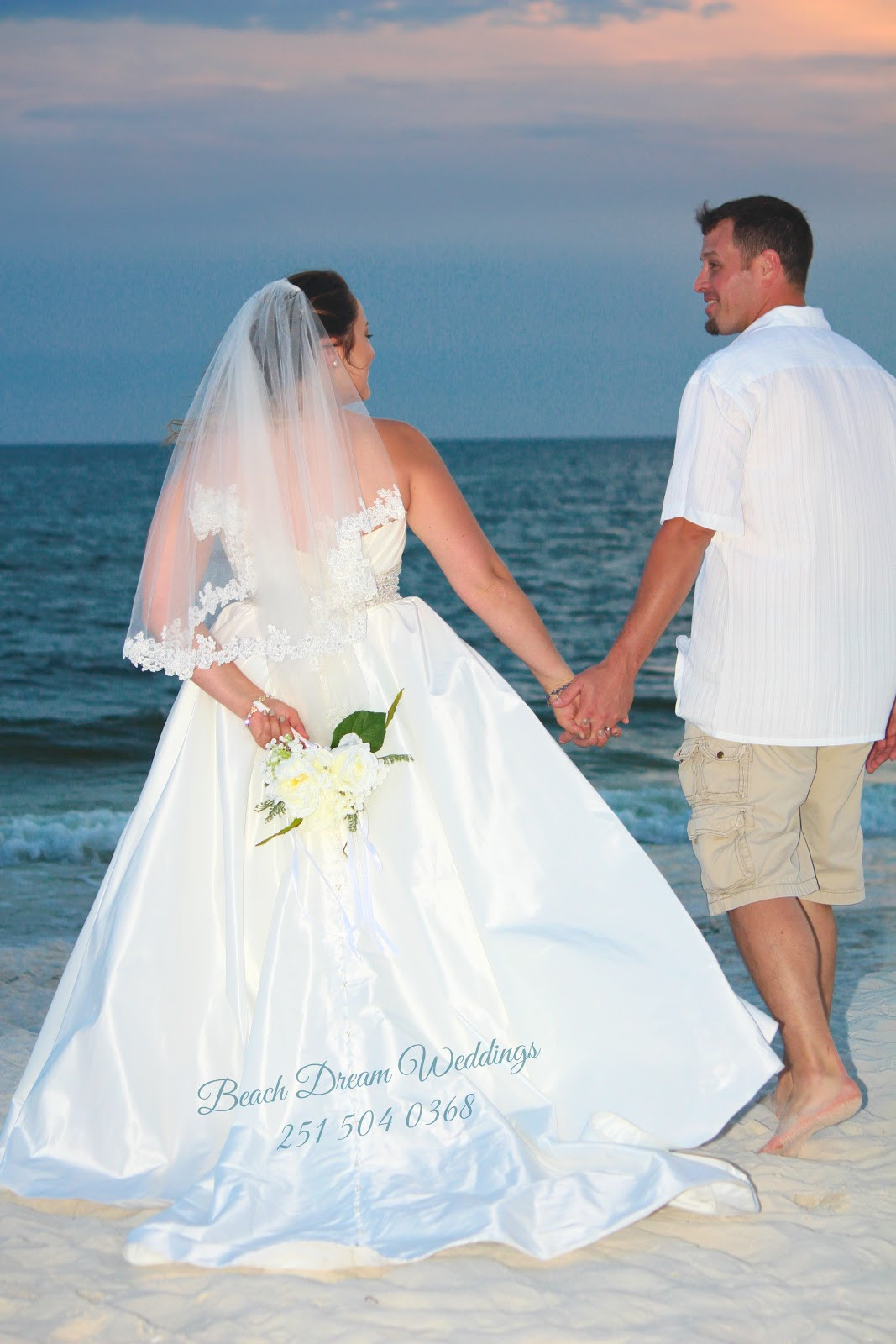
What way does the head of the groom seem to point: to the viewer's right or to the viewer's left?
to the viewer's left

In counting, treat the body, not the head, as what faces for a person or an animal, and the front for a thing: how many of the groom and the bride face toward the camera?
0

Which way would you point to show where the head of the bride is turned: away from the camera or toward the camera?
away from the camera

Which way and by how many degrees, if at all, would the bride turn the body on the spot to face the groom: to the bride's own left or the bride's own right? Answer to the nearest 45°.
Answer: approximately 90° to the bride's own right

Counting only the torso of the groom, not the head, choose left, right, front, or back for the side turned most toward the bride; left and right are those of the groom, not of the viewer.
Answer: left

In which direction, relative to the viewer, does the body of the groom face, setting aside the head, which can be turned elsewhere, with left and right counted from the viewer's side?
facing away from the viewer and to the left of the viewer

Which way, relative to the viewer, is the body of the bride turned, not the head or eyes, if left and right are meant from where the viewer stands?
facing away from the viewer
